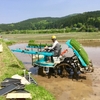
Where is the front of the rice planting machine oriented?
to the viewer's left
